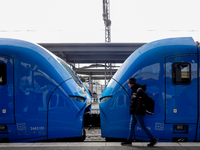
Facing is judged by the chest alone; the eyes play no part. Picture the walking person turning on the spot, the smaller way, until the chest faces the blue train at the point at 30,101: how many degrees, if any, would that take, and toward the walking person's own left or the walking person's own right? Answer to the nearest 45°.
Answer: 0° — they already face it

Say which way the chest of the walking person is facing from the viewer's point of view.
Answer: to the viewer's left
